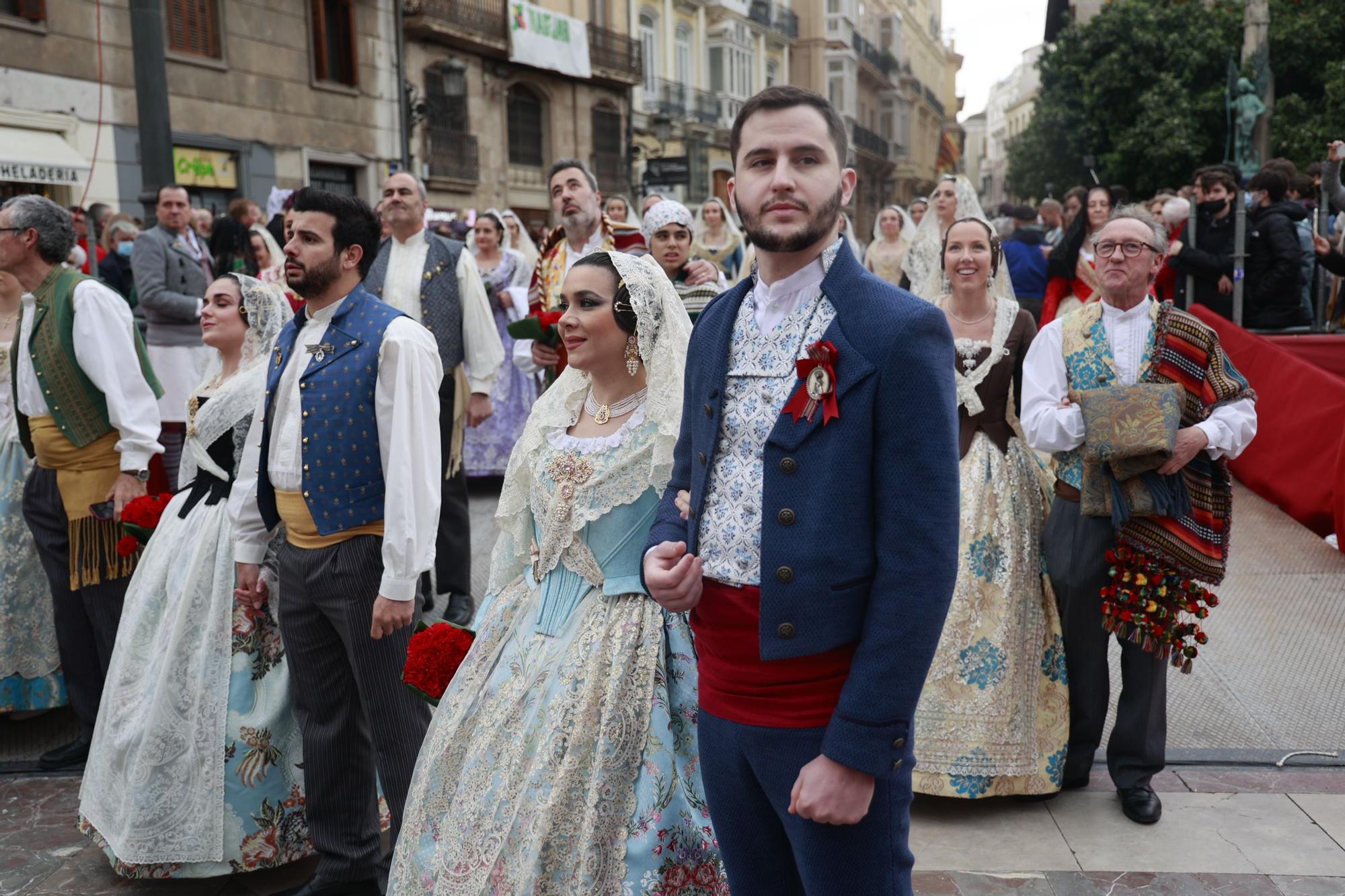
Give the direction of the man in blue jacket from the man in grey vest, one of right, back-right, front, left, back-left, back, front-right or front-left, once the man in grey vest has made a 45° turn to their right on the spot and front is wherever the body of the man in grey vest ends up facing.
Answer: left

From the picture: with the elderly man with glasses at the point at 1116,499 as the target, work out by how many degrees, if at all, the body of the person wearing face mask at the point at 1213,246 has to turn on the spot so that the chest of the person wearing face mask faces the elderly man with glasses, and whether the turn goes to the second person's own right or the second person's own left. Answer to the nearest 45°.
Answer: approximately 45° to the second person's own left

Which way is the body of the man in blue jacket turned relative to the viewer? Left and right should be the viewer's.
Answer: facing the viewer and to the left of the viewer

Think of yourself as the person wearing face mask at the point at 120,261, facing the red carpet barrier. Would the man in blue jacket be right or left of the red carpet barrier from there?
right

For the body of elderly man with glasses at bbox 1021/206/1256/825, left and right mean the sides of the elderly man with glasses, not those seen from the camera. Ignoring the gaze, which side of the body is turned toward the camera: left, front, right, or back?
front

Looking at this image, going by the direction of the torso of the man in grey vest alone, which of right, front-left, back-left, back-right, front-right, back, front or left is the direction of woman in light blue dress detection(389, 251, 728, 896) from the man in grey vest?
front-left
